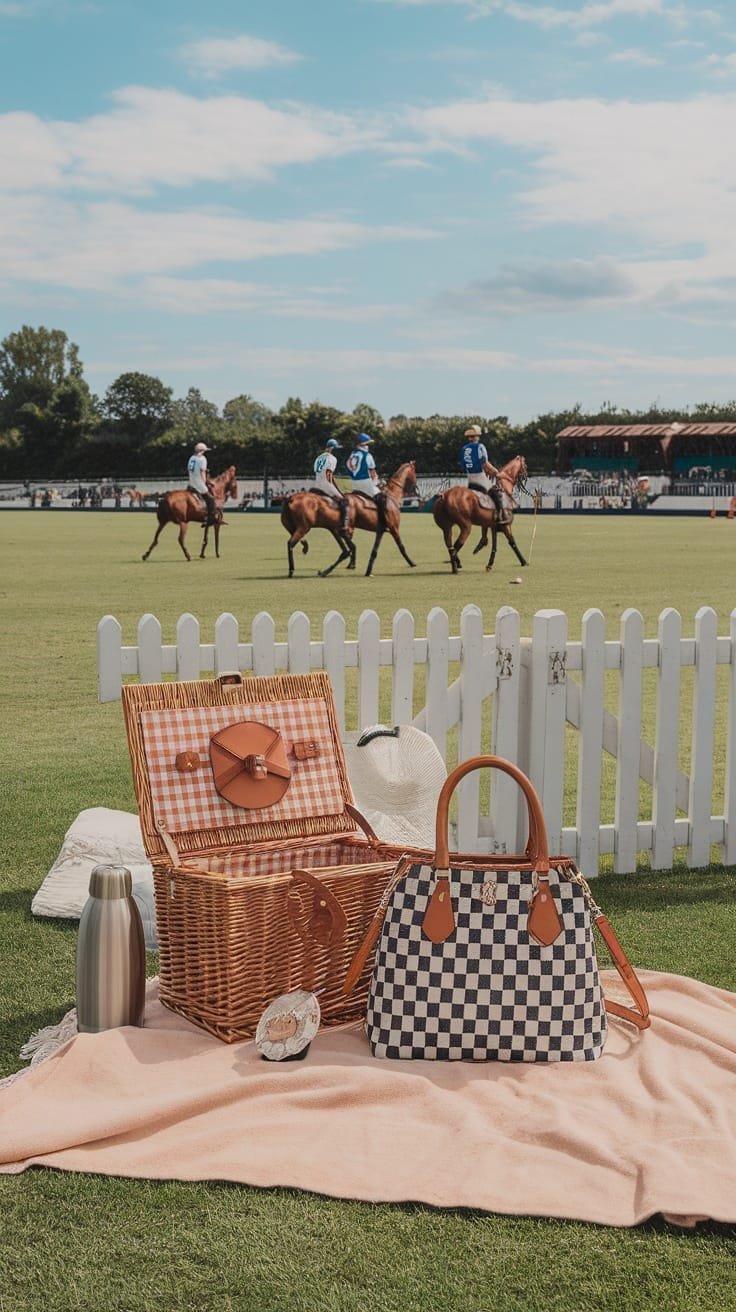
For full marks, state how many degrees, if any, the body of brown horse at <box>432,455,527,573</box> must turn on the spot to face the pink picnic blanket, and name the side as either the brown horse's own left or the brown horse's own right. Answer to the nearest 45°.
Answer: approximately 135° to the brown horse's own right

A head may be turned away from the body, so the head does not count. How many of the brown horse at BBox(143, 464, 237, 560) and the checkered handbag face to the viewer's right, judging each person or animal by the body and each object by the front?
1

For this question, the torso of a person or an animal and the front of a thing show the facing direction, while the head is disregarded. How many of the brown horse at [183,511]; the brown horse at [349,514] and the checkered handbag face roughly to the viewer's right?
2

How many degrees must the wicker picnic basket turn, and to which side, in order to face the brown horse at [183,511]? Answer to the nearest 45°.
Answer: approximately 135° to its left

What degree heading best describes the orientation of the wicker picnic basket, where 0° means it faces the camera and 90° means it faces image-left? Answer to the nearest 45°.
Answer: approximately 315°

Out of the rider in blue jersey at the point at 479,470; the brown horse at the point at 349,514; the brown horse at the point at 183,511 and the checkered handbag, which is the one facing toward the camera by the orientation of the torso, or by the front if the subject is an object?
the checkered handbag

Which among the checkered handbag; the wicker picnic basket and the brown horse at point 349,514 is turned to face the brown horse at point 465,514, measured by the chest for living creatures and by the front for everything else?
the brown horse at point 349,514

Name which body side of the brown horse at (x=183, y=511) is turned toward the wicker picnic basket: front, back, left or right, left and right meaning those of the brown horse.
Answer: right

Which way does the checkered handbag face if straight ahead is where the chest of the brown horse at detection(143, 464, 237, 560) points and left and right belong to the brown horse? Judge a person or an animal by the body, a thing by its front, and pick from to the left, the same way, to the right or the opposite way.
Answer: to the right

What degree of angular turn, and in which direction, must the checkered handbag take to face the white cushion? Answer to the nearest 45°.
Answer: approximately 135° to its right

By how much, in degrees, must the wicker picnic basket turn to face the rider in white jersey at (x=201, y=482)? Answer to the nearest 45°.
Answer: approximately 135° to its left

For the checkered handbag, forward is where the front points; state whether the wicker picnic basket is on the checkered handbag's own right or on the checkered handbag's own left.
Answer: on the checkered handbag's own right

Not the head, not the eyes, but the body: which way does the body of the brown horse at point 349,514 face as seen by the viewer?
to the viewer's right

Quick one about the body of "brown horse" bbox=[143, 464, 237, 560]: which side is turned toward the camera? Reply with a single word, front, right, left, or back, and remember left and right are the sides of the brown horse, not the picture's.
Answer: right

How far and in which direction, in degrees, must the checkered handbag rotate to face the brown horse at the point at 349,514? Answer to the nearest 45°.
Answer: approximately 180°

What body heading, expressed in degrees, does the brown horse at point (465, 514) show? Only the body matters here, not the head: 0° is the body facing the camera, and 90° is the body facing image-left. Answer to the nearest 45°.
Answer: approximately 225°

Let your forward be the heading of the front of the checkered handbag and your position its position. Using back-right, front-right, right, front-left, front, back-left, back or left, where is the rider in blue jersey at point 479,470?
back
